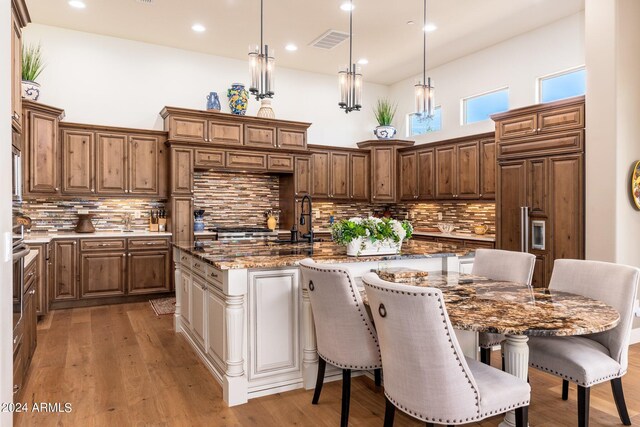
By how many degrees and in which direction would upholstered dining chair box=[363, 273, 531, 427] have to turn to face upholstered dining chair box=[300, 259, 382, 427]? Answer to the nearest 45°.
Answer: approximately 90° to its left

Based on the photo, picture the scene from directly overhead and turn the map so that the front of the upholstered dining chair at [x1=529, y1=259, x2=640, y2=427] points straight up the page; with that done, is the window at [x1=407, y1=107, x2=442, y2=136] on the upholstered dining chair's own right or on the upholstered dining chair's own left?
on the upholstered dining chair's own right

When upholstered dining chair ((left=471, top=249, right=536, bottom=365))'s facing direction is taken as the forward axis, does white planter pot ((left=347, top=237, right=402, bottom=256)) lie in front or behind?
in front

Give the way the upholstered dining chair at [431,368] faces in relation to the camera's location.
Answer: facing away from the viewer and to the right of the viewer

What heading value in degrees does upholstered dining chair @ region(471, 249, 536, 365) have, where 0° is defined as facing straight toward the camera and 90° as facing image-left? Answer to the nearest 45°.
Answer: approximately 45°

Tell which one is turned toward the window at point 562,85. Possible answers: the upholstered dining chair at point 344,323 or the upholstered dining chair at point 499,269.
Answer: the upholstered dining chair at point 344,323

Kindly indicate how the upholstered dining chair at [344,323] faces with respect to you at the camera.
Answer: facing away from the viewer and to the right of the viewer

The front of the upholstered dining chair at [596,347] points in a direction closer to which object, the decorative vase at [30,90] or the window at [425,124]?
the decorative vase

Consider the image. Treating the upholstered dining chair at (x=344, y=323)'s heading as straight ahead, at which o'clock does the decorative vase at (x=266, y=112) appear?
The decorative vase is roughly at 10 o'clock from the upholstered dining chair.

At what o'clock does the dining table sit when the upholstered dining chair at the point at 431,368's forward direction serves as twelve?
The dining table is roughly at 12 o'clock from the upholstered dining chair.
